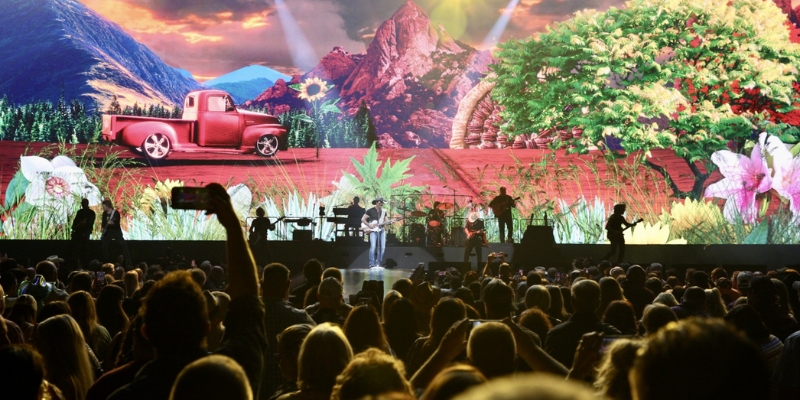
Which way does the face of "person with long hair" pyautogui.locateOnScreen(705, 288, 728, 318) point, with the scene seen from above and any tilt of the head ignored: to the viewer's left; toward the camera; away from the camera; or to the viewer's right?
away from the camera

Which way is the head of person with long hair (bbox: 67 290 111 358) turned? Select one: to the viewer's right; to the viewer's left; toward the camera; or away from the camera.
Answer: away from the camera

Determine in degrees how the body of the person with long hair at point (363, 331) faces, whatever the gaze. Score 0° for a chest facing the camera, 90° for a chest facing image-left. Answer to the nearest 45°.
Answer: approximately 180°

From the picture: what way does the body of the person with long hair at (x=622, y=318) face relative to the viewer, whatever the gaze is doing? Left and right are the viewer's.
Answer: facing away from the viewer

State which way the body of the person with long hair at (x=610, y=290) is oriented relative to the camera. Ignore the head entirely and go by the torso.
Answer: away from the camera

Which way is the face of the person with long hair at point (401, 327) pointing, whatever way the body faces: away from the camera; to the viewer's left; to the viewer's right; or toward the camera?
away from the camera

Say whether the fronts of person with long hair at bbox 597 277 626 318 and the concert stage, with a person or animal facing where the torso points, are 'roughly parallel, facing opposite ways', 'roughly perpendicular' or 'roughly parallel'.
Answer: roughly parallel, facing opposite ways

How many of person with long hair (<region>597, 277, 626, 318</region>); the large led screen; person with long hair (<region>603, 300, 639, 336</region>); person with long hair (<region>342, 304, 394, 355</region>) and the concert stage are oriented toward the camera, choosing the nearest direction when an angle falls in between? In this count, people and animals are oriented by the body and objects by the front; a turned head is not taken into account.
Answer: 2

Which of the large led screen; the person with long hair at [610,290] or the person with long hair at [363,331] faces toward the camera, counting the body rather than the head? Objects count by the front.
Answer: the large led screen

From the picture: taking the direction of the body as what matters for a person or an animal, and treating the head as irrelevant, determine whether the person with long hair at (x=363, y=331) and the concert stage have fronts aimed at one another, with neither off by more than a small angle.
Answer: yes

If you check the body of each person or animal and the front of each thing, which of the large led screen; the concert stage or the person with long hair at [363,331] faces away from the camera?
the person with long hair

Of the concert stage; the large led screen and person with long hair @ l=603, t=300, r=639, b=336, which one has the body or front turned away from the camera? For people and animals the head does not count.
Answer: the person with long hair

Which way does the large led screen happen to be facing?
toward the camera
